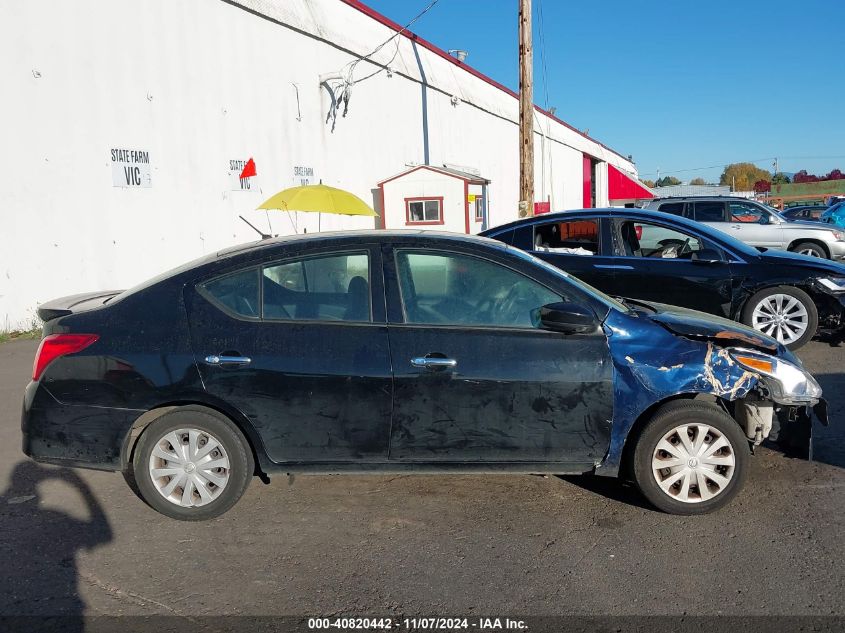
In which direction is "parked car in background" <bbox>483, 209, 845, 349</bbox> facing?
to the viewer's right

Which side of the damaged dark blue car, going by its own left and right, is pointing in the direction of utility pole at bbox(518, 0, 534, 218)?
left

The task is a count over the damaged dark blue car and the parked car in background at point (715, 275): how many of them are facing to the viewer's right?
2

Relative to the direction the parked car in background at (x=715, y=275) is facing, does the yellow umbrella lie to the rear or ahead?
to the rear

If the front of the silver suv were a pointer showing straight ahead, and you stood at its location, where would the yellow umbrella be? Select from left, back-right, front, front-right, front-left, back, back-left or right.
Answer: back-right

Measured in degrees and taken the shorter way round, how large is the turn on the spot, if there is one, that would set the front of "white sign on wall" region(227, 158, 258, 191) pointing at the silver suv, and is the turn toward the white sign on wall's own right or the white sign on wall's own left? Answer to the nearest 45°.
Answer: approximately 45° to the white sign on wall's own left

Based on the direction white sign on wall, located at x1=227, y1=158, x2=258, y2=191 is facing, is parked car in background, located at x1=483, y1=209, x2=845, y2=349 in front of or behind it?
in front

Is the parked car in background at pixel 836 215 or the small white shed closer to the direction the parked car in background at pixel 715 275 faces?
the parked car in background

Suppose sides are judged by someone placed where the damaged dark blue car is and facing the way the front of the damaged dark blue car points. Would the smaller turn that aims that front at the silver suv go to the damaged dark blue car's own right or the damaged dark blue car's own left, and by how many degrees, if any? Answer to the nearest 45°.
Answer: approximately 45° to the damaged dark blue car's own left

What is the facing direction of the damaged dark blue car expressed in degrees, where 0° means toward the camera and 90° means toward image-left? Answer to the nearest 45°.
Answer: approximately 270°

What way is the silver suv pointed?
to the viewer's right
